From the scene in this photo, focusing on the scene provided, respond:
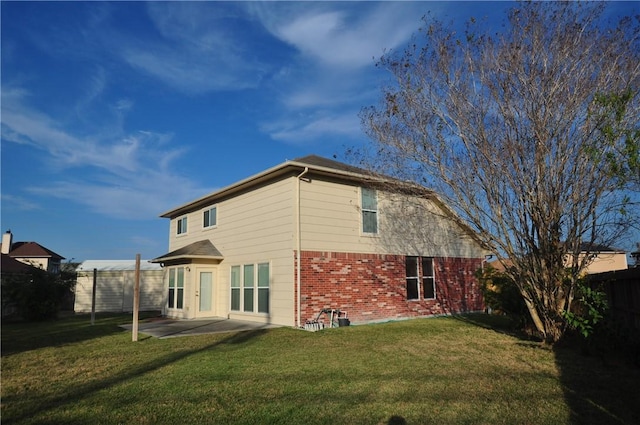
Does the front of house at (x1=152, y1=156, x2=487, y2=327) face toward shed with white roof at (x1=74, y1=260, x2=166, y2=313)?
no

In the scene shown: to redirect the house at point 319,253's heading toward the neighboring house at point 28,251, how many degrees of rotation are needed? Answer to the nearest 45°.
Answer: approximately 90° to its left

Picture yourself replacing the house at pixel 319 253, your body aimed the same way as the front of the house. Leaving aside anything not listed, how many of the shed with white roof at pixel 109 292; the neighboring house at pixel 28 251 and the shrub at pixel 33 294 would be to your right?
0

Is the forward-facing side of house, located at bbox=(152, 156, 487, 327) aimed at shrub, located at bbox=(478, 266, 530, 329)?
no

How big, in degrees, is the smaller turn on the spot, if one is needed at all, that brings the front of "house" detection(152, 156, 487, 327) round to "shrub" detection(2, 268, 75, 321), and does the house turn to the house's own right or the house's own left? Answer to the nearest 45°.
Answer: approximately 135° to the house's own left
